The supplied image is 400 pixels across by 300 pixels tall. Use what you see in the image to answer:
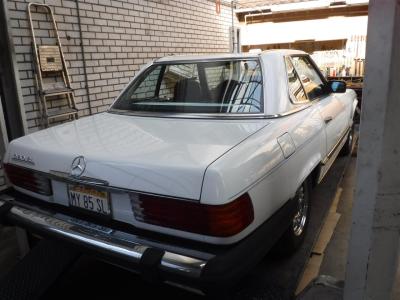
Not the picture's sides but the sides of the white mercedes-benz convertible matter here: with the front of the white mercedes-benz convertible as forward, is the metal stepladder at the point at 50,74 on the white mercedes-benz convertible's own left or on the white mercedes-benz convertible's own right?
on the white mercedes-benz convertible's own left

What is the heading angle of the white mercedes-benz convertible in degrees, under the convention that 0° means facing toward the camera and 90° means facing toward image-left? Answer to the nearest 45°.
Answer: approximately 225°
